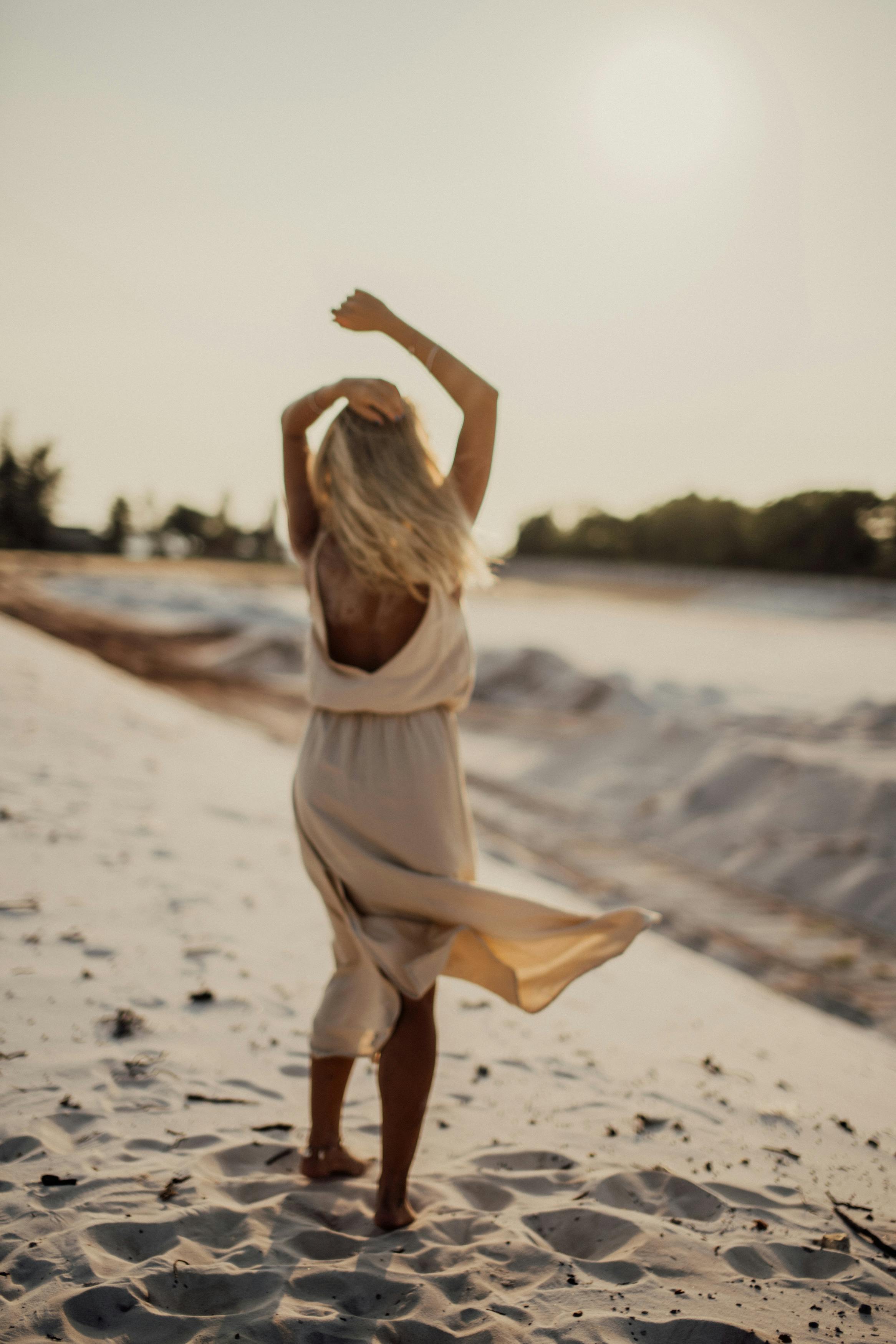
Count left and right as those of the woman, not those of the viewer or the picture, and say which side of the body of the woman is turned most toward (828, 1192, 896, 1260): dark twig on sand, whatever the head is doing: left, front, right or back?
right

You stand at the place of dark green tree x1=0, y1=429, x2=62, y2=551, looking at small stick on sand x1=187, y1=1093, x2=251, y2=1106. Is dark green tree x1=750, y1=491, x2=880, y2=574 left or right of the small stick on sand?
left

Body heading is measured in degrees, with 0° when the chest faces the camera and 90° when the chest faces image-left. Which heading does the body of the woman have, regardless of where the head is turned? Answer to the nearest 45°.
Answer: approximately 180°

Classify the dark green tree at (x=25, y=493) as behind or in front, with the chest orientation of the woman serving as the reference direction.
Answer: in front

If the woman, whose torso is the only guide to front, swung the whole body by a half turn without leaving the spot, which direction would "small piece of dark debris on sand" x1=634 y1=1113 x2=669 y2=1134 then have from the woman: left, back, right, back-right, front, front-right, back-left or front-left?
back-left

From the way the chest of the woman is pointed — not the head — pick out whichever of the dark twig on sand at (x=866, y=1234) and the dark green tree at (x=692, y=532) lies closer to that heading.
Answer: the dark green tree

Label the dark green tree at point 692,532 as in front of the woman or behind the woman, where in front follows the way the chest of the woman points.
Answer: in front

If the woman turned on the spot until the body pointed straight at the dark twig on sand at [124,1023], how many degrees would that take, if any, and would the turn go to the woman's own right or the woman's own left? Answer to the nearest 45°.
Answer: approximately 45° to the woman's own left

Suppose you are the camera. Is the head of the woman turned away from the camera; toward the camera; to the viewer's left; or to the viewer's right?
away from the camera

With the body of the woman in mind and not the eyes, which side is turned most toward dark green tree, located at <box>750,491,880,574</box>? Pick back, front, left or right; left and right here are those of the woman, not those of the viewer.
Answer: front
